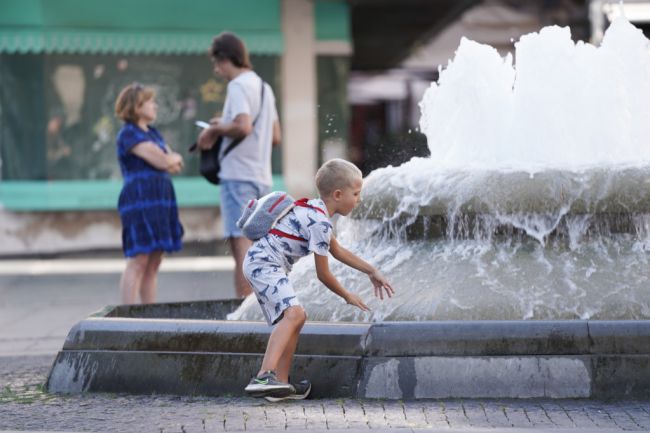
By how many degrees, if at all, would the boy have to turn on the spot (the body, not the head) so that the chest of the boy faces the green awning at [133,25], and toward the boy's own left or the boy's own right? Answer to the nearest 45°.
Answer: approximately 90° to the boy's own left

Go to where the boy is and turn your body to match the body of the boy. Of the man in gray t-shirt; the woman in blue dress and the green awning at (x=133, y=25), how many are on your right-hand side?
0

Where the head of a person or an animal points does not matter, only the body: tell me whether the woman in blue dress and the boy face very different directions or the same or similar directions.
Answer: same or similar directions

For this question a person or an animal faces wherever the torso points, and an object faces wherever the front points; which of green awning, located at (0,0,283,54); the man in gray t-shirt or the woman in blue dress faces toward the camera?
the green awning

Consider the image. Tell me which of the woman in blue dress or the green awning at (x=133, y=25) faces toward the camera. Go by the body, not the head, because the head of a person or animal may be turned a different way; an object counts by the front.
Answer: the green awning

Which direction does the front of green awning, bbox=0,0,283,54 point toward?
toward the camera

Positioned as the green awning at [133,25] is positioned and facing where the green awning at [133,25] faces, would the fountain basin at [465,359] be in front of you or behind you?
in front

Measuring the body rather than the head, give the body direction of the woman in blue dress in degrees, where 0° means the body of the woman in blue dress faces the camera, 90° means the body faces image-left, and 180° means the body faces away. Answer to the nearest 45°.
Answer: approximately 270°

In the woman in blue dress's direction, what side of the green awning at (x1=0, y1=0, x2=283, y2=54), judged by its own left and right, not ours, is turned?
front

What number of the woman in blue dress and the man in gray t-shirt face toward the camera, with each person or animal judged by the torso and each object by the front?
0

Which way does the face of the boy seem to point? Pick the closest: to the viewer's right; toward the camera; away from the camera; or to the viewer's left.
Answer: to the viewer's right

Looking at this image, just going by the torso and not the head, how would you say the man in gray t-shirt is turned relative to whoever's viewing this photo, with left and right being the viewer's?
facing away from the viewer and to the left of the viewer

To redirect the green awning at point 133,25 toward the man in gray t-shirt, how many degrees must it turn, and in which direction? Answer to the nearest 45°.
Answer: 0° — it already faces them

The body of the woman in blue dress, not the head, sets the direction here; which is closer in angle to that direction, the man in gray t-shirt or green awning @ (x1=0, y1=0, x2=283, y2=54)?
the man in gray t-shirt

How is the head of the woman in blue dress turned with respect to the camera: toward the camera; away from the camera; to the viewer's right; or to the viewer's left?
to the viewer's right

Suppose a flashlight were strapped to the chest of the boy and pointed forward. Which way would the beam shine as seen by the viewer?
to the viewer's right

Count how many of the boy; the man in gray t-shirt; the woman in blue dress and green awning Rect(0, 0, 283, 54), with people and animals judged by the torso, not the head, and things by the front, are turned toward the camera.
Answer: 1

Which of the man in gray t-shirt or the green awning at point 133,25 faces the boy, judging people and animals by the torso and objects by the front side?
the green awning

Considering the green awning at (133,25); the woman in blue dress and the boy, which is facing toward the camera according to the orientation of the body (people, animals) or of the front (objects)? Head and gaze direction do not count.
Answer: the green awning

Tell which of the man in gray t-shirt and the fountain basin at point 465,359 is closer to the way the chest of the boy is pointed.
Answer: the fountain basin

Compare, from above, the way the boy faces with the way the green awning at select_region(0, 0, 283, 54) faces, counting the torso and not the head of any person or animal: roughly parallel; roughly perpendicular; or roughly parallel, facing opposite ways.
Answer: roughly perpendicular
